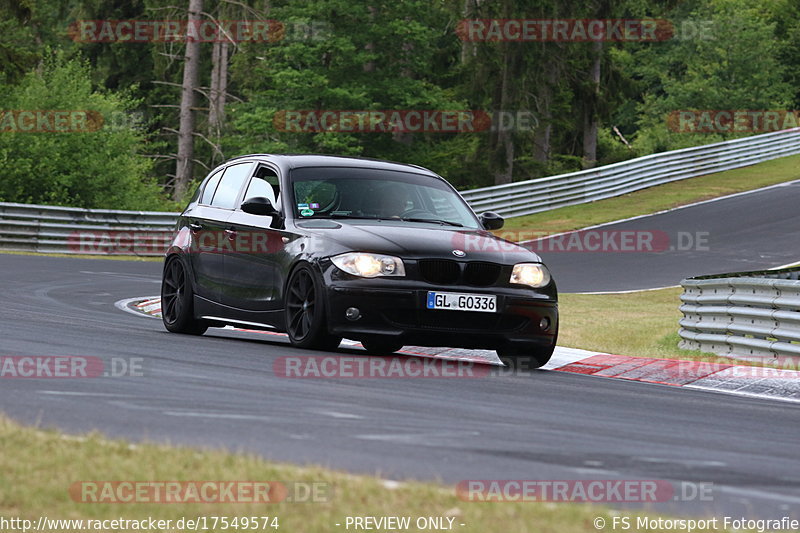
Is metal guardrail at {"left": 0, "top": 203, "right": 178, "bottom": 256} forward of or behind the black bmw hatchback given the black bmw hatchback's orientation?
behind

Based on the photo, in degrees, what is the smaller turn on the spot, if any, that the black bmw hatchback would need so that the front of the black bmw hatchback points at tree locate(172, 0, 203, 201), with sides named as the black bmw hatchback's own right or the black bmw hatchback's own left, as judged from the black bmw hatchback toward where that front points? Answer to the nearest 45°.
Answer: approximately 135° to the black bmw hatchback's own left

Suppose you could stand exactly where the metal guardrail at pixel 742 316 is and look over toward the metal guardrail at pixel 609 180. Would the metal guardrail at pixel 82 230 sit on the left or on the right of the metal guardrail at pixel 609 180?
left

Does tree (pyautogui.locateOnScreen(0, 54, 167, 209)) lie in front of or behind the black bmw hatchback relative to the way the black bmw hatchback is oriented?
behind

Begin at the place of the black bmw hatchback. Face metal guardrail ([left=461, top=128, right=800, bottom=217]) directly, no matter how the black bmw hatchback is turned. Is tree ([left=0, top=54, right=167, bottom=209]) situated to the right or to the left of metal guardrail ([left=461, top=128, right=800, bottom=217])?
left

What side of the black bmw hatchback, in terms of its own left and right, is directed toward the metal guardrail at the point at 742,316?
left

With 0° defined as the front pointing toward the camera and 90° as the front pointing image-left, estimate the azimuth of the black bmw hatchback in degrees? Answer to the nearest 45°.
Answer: approximately 315°
